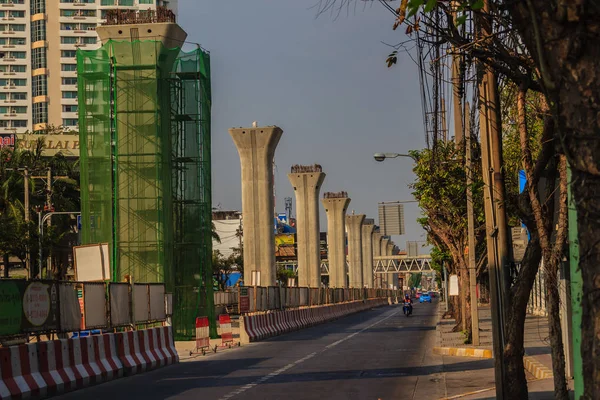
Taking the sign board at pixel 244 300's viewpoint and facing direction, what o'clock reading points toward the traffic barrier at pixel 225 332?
The traffic barrier is roughly at 12 o'clock from the sign board.

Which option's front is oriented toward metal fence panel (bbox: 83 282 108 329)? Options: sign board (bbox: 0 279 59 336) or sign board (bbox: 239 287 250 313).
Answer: sign board (bbox: 239 287 250 313)

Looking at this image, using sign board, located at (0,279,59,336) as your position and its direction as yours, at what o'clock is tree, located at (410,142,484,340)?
The tree is roughly at 9 o'clock from the sign board.

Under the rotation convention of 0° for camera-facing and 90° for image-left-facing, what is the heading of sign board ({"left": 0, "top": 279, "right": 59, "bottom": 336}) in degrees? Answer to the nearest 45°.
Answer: approximately 315°

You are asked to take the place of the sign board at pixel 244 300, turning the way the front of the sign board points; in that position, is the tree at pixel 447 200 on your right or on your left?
on your left

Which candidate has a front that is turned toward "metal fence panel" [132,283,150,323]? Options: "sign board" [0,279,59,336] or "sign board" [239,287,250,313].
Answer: "sign board" [239,287,250,313]

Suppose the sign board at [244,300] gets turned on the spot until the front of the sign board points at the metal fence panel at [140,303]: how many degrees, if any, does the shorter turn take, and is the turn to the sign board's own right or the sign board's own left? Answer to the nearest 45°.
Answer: approximately 90° to the sign board's own right

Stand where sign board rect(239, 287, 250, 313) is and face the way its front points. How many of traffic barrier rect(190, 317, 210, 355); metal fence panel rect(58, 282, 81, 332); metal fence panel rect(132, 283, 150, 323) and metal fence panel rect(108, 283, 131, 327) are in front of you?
4

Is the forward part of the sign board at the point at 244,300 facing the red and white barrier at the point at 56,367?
yes

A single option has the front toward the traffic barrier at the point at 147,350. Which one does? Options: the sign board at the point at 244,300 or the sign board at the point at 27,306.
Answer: the sign board at the point at 244,300

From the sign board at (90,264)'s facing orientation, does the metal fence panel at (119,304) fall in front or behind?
in front

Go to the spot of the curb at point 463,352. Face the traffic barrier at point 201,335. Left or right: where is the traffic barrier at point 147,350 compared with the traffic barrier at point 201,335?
left

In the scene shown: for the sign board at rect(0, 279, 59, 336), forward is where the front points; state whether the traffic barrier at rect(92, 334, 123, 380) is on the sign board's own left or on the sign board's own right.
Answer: on the sign board's own left

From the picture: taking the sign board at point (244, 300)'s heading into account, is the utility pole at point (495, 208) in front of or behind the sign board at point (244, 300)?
in front
